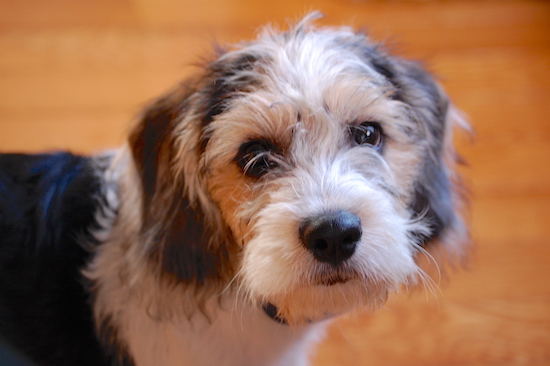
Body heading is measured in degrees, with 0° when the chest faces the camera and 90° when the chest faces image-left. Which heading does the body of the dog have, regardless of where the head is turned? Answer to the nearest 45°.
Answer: approximately 315°
